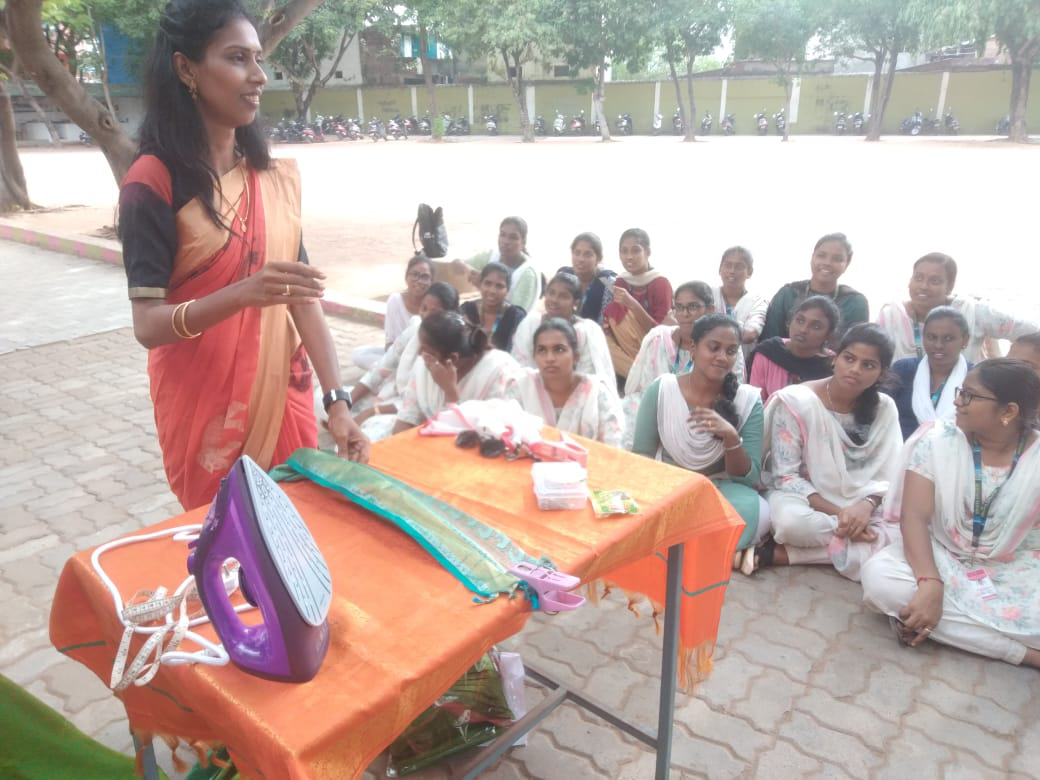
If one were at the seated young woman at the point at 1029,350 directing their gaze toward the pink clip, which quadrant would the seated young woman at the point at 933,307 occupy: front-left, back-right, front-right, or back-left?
back-right

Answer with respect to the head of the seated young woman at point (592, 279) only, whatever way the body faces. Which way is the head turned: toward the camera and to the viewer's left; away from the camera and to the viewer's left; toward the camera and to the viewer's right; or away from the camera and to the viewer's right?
toward the camera and to the viewer's left

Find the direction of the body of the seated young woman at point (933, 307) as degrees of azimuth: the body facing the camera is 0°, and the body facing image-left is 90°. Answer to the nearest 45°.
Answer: approximately 45°

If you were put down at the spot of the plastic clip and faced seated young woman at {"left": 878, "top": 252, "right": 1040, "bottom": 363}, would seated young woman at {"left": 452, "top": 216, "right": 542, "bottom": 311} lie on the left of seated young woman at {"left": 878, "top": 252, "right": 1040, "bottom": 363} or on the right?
left

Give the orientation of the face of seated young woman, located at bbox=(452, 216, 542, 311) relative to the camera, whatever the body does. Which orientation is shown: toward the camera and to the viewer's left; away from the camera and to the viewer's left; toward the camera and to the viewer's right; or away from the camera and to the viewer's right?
toward the camera and to the viewer's left

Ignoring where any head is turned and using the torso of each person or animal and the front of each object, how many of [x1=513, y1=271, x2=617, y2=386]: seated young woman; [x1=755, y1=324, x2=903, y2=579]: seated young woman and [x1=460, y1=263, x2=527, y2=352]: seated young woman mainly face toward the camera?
3

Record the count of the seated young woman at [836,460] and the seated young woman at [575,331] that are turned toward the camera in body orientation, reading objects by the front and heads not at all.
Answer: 2

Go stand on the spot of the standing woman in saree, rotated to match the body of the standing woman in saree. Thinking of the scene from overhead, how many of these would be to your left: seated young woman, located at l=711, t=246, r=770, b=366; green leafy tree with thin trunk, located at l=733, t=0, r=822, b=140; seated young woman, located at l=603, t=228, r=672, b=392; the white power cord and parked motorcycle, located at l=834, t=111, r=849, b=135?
4

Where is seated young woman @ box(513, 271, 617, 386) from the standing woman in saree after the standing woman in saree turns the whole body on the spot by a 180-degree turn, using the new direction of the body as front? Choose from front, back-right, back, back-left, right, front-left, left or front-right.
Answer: right
